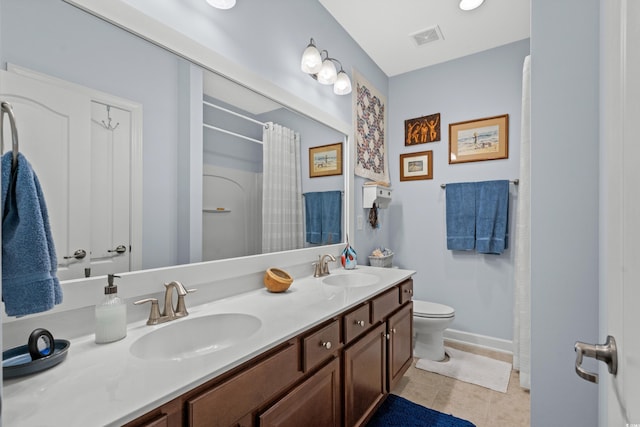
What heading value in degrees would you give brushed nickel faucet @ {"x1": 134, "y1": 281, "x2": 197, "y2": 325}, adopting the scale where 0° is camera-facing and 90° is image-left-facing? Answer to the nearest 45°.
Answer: approximately 315°

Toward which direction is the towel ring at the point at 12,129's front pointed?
to the viewer's right

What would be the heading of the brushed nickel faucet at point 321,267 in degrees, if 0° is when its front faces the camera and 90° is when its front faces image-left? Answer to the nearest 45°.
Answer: approximately 315°

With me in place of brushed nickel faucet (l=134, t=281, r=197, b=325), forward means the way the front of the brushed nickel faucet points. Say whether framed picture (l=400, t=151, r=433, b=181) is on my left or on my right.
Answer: on my left
